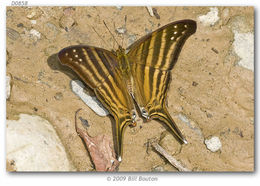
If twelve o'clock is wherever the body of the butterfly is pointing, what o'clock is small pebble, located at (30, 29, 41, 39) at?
The small pebble is roughly at 10 o'clock from the butterfly.

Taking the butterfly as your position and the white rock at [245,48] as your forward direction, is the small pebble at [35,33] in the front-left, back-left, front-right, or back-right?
back-left

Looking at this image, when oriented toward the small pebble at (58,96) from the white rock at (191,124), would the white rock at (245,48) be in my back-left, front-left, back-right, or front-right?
back-right

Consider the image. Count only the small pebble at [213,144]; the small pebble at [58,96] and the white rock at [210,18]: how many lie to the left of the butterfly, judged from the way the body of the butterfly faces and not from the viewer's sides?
1

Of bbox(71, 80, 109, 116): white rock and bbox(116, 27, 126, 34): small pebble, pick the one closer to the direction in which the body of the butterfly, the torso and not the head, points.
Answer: the small pebble

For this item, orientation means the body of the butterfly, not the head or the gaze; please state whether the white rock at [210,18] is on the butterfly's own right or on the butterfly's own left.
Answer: on the butterfly's own right

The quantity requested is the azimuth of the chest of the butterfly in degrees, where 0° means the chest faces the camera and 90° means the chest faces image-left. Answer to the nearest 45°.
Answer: approximately 180°

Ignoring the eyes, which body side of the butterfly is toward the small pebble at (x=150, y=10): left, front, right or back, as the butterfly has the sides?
front

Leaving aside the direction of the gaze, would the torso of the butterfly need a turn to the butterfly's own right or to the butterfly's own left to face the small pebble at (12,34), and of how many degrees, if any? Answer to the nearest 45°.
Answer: approximately 90° to the butterfly's own left

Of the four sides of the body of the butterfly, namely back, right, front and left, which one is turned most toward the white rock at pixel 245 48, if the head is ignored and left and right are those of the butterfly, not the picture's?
right

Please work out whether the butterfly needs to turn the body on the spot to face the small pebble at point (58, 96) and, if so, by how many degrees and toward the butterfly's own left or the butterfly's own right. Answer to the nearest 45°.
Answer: approximately 90° to the butterfly's own left

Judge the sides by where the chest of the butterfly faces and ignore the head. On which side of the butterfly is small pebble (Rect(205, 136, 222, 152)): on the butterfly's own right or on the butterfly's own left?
on the butterfly's own right
